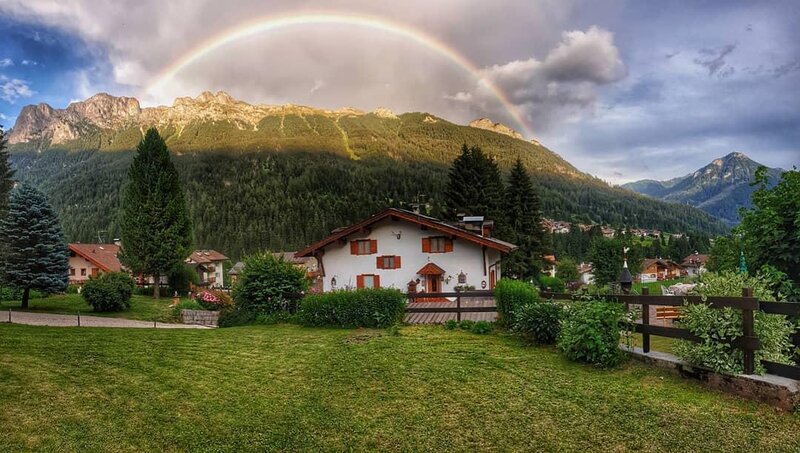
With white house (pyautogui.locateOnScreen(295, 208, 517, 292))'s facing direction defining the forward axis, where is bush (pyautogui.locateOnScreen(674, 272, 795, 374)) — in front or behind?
in front

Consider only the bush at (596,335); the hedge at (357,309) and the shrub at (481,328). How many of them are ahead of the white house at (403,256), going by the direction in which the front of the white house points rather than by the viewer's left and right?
3

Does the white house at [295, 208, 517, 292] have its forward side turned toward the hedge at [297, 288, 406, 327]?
yes

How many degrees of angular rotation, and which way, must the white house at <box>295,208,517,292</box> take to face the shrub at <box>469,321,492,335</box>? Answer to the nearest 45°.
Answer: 0° — it already faces it

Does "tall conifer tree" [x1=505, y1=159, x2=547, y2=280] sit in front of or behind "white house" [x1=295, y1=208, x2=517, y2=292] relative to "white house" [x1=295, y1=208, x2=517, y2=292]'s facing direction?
behind

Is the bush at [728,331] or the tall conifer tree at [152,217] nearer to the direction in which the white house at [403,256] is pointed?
the bush

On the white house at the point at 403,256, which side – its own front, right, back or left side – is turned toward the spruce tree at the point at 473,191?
back

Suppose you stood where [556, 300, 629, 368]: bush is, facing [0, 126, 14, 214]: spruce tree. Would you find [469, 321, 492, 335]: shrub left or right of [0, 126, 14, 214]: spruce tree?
right

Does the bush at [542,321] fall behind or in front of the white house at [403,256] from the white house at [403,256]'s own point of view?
in front

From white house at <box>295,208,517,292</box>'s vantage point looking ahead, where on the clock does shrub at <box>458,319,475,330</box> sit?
The shrub is roughly at 12 o'clock from the white house.

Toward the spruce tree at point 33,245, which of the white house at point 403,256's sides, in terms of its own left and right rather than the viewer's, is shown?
right

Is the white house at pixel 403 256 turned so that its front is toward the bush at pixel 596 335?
yes

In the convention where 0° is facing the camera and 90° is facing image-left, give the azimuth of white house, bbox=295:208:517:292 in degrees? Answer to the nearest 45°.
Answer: approximately 0°
